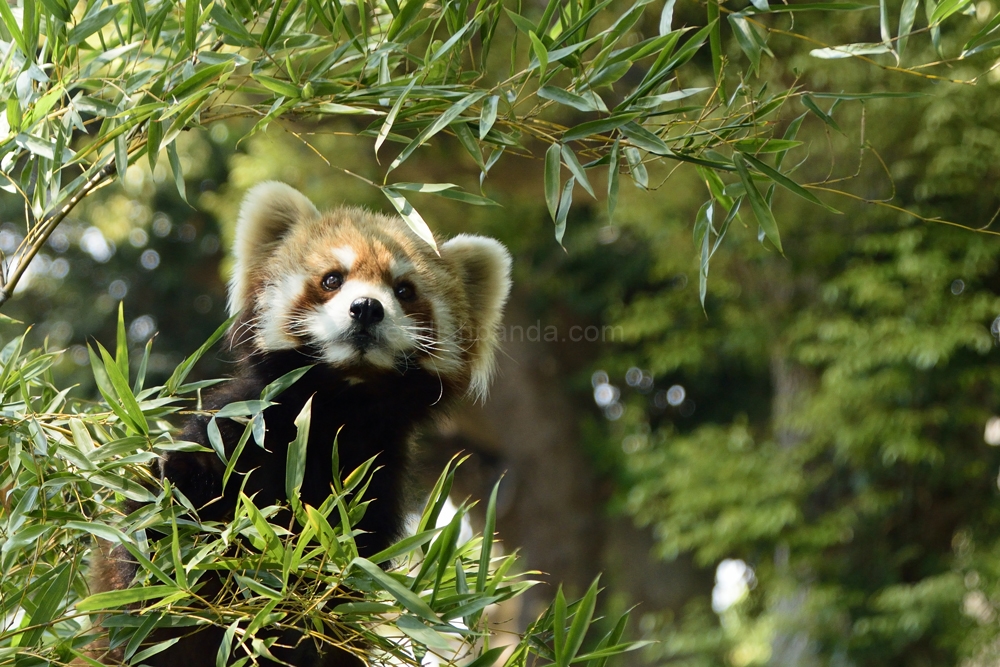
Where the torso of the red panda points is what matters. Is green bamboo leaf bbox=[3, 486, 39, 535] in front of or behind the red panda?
in front

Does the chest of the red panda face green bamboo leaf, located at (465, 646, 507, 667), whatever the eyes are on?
yes

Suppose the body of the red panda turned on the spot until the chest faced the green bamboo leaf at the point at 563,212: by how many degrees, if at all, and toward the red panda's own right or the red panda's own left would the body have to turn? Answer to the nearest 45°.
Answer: approximately 45° to the red panda's own left

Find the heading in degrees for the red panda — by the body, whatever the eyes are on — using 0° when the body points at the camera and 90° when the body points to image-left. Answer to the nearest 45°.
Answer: approximately 0°

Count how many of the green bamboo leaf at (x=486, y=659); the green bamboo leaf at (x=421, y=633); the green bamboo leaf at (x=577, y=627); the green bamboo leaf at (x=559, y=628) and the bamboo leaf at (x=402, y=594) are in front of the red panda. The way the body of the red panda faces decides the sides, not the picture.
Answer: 5

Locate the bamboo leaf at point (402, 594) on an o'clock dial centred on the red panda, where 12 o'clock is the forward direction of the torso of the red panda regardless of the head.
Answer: The bamboo leaf is roughly at 12 o'clock from the red panda.

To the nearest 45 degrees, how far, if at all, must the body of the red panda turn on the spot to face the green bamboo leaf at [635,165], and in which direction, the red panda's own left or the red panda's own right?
approximately 45° to the red panda's own left
